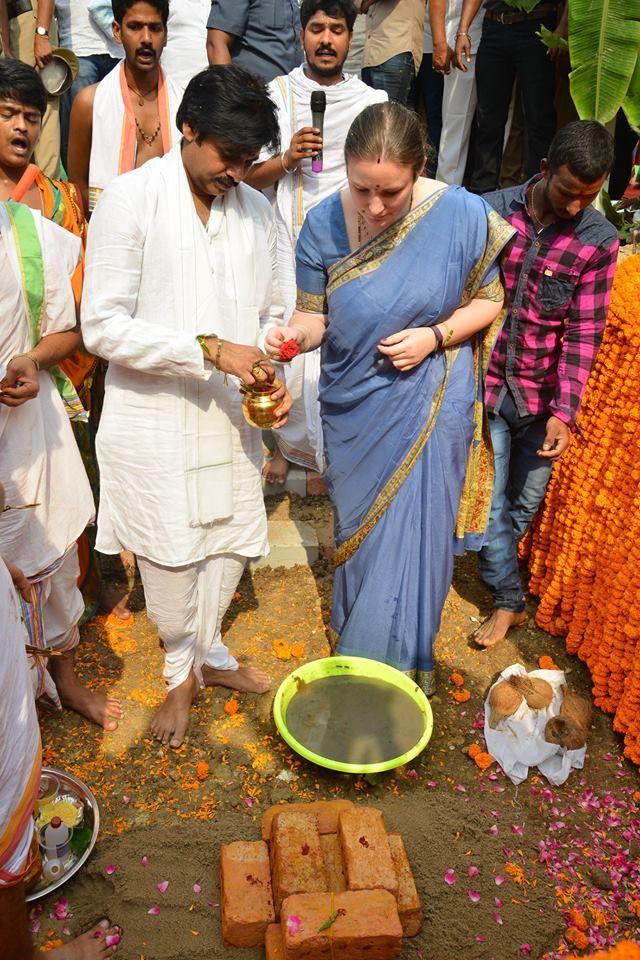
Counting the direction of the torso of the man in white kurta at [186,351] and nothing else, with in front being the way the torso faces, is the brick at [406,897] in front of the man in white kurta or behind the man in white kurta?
in front

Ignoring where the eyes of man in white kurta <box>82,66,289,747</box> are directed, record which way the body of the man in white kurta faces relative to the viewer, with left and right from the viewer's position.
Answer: facing the viewer and to the right of the viewer

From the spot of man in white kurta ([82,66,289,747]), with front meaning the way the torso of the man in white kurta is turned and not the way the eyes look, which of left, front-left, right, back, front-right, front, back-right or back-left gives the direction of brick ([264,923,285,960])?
front-right

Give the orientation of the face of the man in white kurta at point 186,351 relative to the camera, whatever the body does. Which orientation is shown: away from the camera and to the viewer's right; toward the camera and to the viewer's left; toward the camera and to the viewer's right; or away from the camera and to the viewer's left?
toward the camera and to the viewer's right

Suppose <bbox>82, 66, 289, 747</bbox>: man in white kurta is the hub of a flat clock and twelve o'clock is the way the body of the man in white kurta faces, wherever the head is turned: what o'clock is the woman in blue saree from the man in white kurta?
The woman in blue saree is roughly at 10 o'clock from the man in white kurta.

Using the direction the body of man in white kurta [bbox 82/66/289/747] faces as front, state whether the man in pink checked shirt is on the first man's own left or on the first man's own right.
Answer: on the first man's own left

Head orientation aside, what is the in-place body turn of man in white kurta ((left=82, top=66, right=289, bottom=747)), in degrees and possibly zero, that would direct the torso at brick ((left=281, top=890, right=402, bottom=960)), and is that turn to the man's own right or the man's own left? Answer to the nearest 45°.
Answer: approximately 45° to the man's own right

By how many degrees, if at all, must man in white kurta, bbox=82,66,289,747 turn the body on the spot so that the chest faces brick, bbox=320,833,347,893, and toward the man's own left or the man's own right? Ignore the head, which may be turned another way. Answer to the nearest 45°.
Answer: approximately 45° to the man's own right

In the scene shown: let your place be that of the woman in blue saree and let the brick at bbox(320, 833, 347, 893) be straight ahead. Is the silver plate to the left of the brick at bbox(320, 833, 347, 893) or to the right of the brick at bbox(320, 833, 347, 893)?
right
